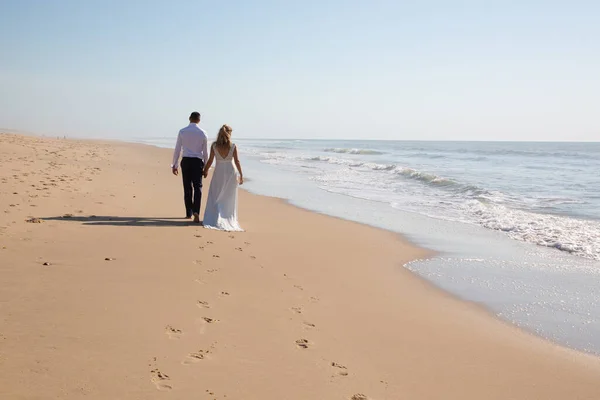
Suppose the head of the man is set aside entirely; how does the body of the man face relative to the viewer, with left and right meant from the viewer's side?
facing away from the viewer

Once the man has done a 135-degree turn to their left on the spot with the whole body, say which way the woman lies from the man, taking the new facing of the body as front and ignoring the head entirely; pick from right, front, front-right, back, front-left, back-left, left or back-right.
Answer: left

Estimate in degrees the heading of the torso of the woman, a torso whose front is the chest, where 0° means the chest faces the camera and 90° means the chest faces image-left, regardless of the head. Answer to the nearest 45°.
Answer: approximately 180°
